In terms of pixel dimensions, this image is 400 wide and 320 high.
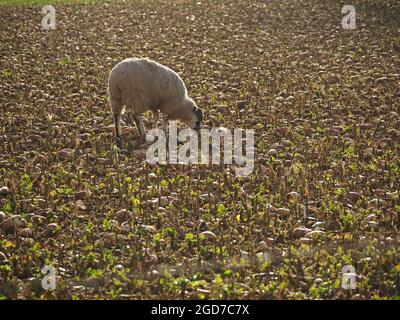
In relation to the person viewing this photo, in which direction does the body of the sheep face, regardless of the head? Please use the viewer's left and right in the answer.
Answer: facing away from the viewer and to the right of the viewer
